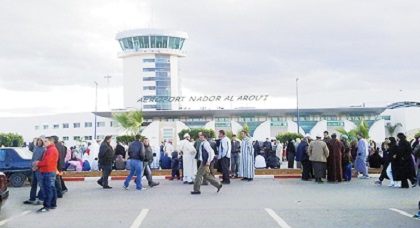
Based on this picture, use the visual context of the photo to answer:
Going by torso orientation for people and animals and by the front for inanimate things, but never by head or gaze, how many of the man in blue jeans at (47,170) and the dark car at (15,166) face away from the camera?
0

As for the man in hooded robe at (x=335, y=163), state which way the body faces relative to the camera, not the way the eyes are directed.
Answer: away from the camera

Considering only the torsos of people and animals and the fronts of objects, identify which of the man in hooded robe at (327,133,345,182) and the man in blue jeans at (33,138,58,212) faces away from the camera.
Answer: the man in hooded robe

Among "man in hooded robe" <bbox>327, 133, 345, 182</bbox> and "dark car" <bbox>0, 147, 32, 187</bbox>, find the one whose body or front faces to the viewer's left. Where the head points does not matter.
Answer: the dark car

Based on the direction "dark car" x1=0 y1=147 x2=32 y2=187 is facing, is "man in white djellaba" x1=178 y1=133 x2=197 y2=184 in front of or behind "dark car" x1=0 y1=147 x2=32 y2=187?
behind

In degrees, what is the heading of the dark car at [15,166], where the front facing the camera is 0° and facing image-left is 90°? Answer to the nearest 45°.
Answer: approximately 90°
